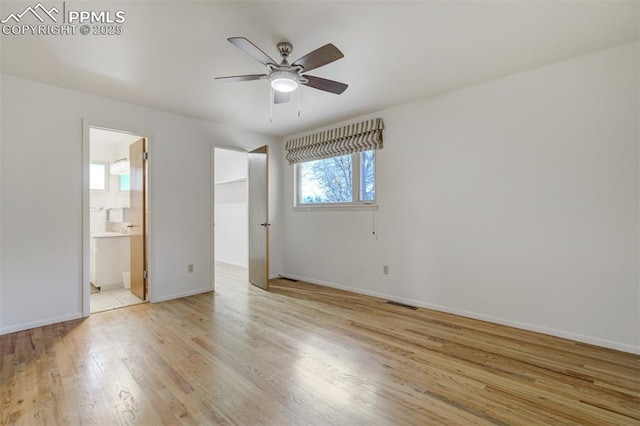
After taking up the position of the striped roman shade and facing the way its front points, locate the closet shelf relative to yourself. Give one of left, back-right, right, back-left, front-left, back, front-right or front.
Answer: right

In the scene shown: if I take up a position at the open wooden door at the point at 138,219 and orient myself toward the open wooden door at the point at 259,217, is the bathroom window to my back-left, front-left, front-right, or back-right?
back-left

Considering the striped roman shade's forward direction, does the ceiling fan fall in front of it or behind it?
in front

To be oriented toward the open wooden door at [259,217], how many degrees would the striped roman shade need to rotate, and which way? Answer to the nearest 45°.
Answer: approximately 45° to its right

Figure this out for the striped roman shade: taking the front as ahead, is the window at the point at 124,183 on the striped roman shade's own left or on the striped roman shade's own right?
on the striped roman shade's own right

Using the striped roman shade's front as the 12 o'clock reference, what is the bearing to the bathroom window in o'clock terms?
The bathroom window is roughly at 2 o'clock from the striped roman shade.

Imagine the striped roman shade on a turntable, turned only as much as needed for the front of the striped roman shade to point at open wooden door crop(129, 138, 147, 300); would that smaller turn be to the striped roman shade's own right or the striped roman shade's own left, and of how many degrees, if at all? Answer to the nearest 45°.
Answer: approximately 45° to the striped roman shade's own right

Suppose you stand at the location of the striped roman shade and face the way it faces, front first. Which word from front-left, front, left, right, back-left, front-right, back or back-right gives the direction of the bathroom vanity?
front-right

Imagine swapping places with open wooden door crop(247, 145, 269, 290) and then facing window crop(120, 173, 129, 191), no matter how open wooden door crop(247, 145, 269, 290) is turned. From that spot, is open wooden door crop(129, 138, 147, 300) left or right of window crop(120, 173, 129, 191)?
left

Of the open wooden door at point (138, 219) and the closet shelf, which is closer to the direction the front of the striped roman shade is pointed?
the open wooden door

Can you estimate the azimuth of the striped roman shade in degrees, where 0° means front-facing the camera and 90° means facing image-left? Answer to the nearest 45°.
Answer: approximately 45°

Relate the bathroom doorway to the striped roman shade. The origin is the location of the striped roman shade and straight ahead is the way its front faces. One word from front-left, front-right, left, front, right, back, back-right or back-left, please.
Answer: front-right
